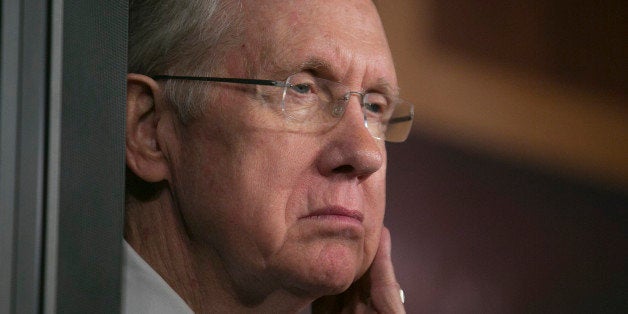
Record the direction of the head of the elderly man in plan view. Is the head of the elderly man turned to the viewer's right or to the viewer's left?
to the viewer's right
